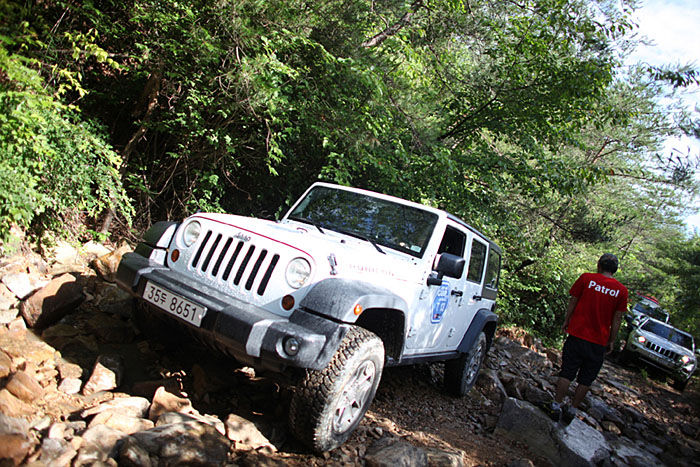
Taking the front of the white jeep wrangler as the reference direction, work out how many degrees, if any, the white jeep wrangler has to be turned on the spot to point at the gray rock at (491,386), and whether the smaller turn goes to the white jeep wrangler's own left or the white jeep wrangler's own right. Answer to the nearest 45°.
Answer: approximately 180°

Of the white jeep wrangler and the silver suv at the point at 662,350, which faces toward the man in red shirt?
the silver suv

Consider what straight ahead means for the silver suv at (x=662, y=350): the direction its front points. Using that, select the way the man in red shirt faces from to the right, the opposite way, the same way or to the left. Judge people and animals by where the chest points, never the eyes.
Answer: the opposite way

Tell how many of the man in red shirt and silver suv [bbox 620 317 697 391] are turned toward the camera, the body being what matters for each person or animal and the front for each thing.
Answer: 1

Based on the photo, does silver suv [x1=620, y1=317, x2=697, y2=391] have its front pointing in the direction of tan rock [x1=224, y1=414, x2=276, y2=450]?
yes

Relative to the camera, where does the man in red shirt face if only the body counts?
away from the camera

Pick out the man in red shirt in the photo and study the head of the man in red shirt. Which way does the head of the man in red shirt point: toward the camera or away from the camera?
away from the camera

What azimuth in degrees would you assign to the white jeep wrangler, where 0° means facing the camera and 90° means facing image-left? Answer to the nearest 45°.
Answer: approximately 45°

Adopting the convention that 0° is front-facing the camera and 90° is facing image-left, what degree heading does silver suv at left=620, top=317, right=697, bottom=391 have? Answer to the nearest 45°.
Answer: approximately 0°
